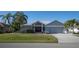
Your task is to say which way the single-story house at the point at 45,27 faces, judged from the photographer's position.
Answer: facing the viewer

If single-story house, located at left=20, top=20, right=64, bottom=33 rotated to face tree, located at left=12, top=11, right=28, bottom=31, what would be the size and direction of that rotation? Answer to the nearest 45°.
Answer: approximately 90° to its right

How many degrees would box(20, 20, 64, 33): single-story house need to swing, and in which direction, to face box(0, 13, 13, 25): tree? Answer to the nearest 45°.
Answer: approximately 90° to its right

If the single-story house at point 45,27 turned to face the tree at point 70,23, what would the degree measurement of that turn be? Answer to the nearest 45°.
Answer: approximately 90° to its left

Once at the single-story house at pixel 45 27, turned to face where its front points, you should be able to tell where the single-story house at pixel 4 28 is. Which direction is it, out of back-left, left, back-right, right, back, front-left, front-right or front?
right
